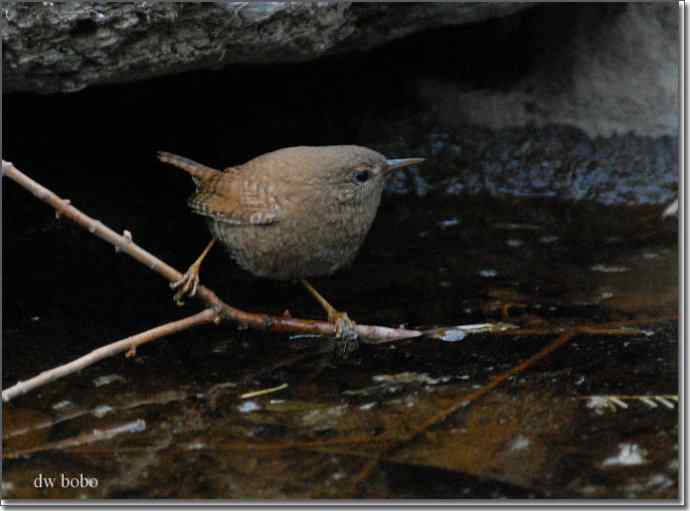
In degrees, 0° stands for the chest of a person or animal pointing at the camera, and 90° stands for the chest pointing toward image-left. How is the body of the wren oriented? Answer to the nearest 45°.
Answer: approximately 270°

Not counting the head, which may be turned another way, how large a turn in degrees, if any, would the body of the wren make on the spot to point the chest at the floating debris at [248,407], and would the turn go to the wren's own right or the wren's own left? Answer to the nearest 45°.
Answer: approximately 135° to the wren's own right

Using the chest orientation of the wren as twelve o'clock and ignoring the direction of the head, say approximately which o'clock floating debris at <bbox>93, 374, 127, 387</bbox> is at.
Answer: The floating debris is roughly at 5 o'clock from the wren.

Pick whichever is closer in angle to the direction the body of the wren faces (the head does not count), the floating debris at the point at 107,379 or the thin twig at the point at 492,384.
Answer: the thin twig

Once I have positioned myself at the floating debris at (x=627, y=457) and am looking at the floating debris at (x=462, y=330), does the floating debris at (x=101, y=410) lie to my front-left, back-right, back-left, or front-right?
front-left

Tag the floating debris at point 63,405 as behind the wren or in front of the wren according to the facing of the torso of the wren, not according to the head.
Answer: behind

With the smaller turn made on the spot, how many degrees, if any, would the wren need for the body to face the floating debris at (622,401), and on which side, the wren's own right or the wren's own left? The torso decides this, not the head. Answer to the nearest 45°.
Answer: approximately 45° to the wren's own right

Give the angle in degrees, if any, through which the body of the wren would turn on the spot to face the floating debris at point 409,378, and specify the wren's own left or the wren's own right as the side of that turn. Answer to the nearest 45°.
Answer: approximately 45° to the wren's own right

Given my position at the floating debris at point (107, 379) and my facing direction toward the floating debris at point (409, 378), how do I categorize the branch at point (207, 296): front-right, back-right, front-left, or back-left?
front-left
